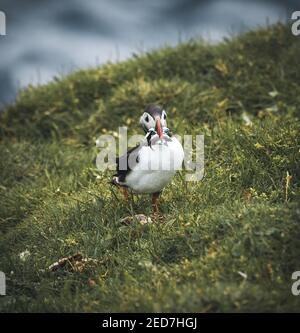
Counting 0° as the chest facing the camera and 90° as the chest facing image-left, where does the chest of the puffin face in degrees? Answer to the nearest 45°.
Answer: approximately 315°
